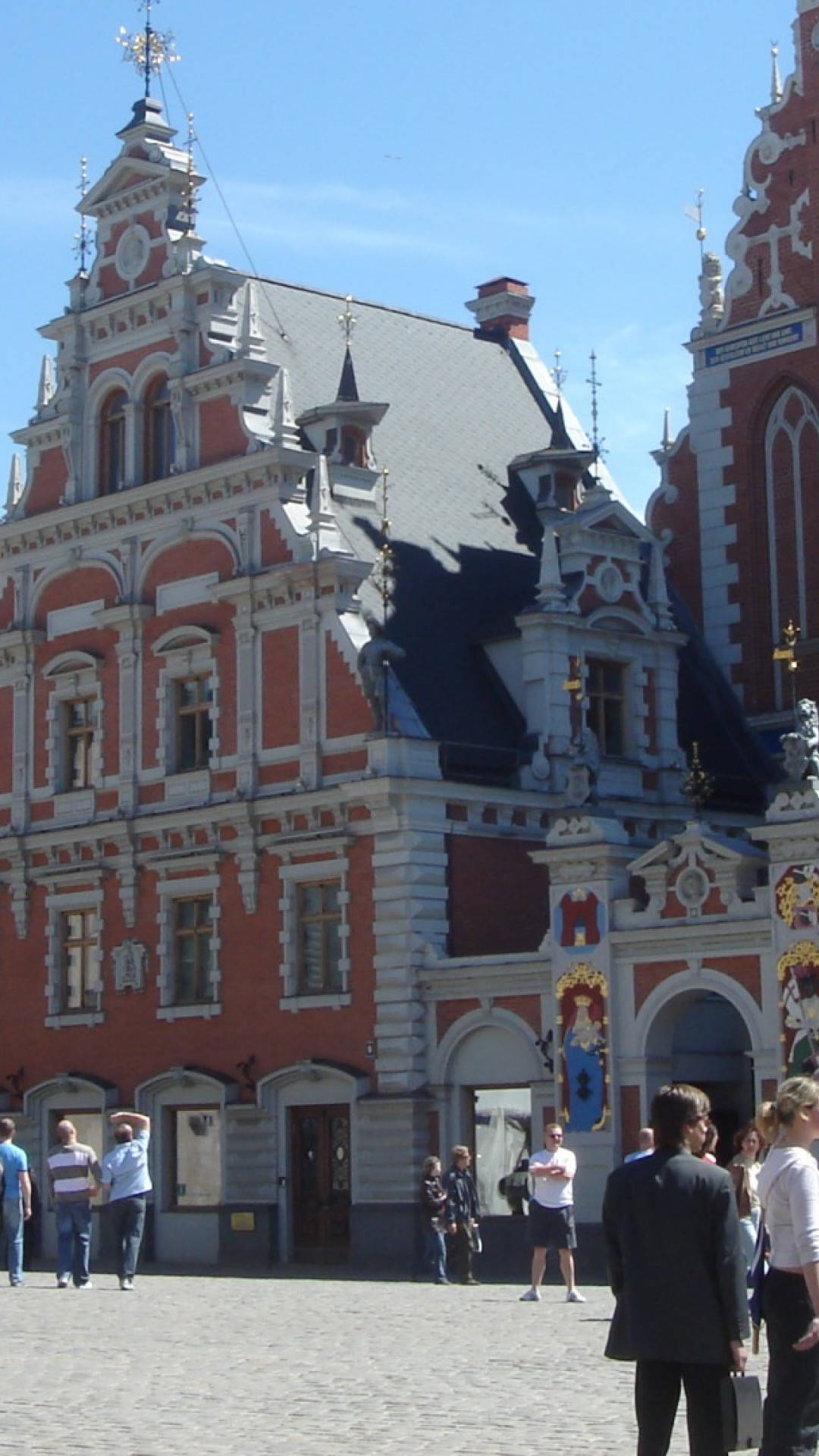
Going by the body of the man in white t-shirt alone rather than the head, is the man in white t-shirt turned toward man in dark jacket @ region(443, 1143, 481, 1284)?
no

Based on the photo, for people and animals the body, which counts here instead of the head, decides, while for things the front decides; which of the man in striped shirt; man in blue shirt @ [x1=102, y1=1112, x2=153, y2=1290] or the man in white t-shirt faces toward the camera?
the man in white t-shirt

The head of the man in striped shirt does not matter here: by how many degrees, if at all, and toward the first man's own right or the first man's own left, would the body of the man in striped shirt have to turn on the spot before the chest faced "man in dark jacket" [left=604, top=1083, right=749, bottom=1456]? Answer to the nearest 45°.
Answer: approximately 180°

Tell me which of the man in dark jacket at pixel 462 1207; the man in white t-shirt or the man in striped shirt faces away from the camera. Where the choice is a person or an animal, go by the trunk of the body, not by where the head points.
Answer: the man in striped shirt

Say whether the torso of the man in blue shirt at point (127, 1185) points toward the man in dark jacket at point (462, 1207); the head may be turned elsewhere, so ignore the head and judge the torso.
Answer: no

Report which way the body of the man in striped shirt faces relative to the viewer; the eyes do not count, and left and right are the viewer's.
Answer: facing away from the viewer

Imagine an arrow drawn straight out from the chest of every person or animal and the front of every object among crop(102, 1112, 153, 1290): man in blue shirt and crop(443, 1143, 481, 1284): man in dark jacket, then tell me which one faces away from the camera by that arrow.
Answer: the man in blue shirt

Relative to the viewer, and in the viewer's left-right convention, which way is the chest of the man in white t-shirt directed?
facing the viewer

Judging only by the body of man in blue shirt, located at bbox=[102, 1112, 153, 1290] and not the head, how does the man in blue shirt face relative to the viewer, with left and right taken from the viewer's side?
facing away from the viewer

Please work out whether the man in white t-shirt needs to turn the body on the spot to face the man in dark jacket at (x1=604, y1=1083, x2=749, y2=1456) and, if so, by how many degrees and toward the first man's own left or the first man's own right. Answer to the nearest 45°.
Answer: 0° — they already face them

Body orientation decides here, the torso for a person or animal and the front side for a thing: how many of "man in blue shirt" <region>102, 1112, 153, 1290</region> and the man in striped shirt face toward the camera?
0

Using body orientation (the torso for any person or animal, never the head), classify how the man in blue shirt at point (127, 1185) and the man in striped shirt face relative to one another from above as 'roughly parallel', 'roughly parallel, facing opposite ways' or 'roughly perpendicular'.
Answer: roughly parallel

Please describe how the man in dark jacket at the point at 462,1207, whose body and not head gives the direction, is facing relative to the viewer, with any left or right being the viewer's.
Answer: facing the viewer and to the right of the viewer

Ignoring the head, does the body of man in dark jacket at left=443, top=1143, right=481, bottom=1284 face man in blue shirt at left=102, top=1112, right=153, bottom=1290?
no
